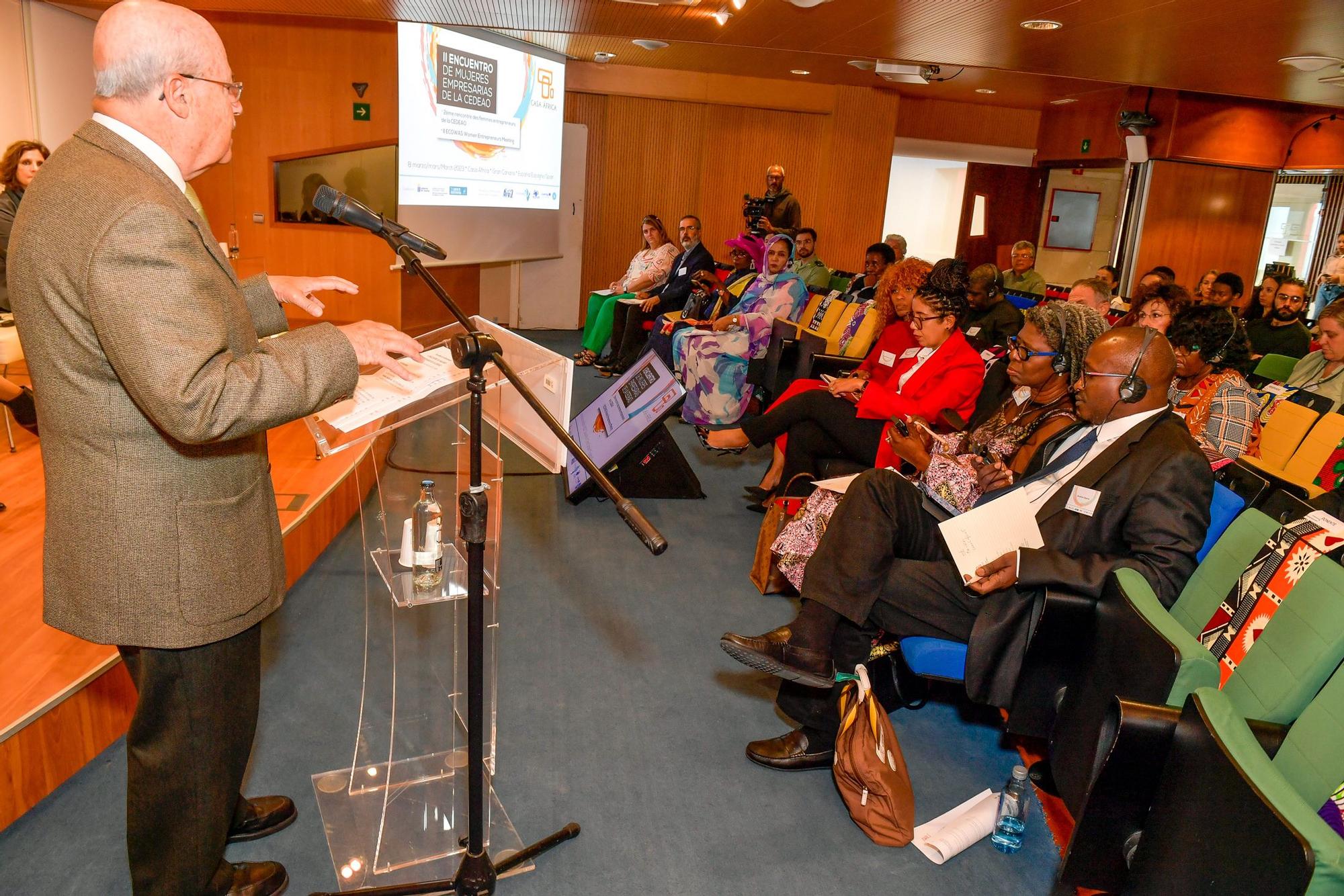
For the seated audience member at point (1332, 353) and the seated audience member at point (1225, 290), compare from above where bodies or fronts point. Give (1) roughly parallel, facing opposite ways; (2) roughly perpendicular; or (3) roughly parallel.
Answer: roughly parallel

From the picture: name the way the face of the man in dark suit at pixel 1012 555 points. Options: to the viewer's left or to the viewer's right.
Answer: to the viewer's left

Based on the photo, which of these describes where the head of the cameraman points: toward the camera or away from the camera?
toward the camera

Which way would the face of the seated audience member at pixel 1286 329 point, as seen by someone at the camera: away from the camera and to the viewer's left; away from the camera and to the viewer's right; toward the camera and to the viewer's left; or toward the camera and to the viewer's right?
toward the camera and to the viewer's left

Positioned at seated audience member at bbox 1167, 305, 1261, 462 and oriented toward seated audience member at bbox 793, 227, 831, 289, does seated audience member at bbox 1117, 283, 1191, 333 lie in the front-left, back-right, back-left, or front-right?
front-right

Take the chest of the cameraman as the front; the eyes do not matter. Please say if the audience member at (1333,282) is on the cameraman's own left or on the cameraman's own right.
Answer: on the cameraman's own left

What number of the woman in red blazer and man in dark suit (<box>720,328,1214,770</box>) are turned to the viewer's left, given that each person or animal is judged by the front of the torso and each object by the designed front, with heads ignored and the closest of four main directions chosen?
2

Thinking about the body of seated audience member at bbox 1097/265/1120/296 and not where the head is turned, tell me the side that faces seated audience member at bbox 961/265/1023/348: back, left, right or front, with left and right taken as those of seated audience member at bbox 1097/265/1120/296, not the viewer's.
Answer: front

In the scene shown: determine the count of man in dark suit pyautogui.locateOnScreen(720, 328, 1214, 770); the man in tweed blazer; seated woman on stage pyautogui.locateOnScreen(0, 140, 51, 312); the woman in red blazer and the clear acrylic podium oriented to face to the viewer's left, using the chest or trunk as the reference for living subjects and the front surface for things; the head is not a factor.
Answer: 2

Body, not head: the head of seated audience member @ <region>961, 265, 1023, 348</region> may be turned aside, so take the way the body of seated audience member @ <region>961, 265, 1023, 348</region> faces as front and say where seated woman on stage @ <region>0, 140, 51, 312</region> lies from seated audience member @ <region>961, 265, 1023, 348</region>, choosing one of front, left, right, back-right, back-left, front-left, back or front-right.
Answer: front

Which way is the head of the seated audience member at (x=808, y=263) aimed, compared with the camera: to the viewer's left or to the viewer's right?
to the viewer's left

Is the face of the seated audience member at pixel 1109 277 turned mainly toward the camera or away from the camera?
toward the camera

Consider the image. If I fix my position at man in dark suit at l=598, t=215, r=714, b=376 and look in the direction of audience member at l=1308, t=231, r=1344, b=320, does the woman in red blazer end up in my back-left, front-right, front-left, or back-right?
front-right

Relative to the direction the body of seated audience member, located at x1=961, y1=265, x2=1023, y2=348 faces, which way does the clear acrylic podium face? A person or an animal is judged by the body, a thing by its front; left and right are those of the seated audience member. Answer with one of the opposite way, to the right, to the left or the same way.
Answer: the opposite way

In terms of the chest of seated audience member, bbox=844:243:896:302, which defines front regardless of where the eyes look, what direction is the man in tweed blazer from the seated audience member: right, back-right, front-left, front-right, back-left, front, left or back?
front-left

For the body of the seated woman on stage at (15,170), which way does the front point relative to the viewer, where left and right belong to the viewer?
facing the viewer and to the right of the viewer

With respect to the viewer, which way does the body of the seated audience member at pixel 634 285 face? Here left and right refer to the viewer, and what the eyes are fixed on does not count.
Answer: facing the viewer and to the left of the viewer

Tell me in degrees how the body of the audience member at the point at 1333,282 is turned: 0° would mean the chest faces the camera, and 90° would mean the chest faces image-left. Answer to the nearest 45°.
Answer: approximately 45°

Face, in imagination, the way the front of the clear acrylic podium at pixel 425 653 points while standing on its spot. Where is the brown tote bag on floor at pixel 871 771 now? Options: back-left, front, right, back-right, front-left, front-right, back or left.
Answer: front
